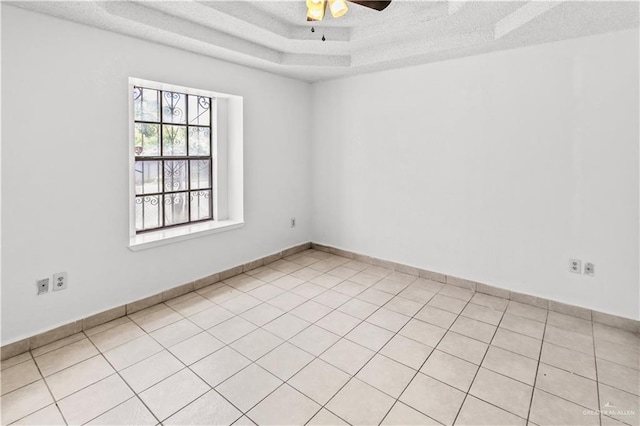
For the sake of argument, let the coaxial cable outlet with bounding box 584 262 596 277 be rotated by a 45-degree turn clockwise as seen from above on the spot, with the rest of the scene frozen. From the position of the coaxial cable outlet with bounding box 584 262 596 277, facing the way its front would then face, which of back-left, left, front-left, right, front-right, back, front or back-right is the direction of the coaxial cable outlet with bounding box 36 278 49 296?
front

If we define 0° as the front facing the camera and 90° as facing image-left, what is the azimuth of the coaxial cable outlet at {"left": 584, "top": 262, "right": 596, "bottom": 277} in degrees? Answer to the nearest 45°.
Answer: approximately 0°

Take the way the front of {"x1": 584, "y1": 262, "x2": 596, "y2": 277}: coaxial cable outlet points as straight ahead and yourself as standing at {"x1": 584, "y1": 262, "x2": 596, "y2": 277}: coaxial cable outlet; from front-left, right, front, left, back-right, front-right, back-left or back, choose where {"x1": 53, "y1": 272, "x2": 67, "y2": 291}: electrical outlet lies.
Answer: front-right
